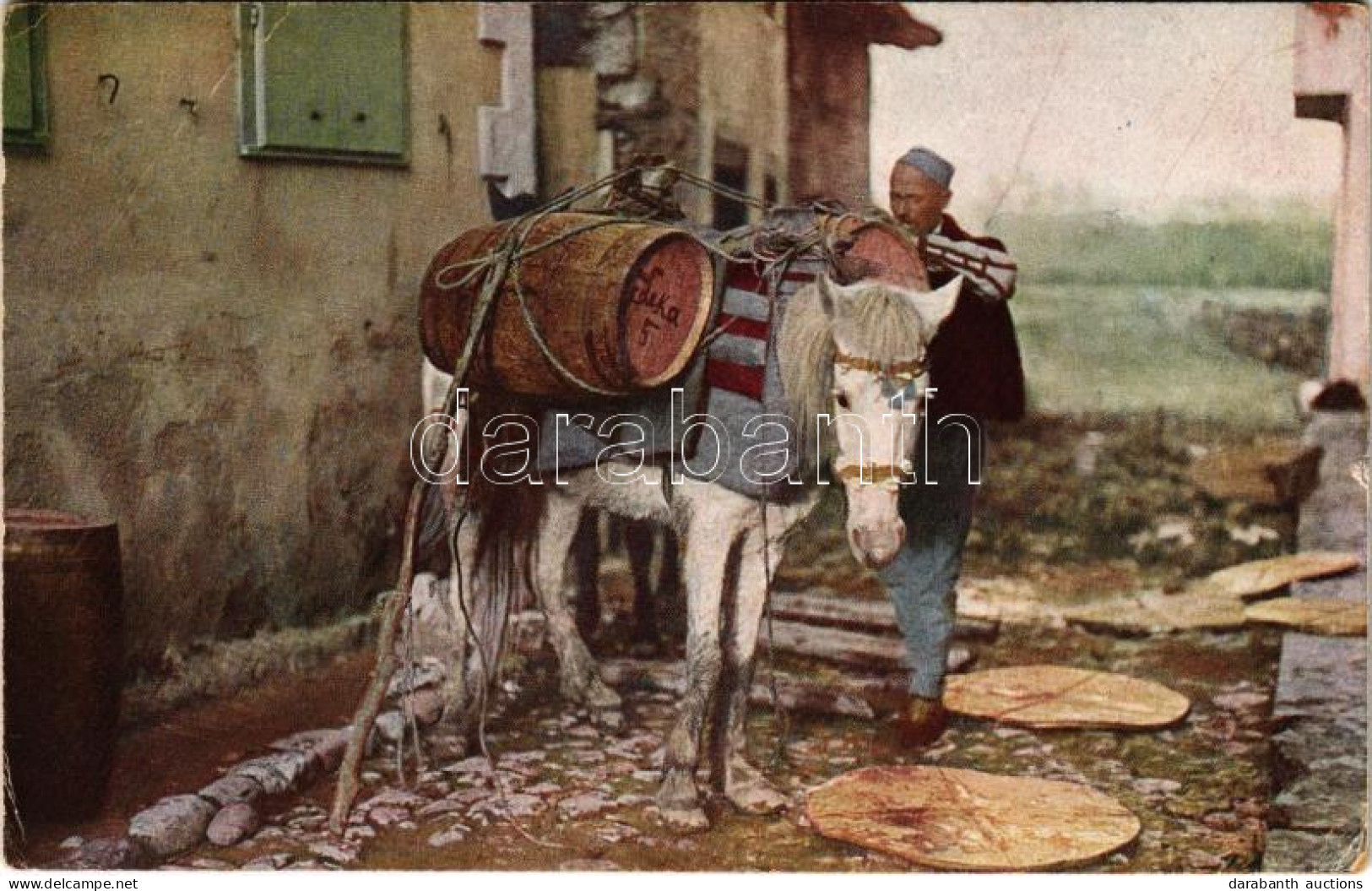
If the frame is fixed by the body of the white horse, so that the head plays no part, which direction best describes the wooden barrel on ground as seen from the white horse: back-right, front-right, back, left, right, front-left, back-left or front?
back-right

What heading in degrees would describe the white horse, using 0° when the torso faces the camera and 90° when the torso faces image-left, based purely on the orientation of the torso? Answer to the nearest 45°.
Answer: approximately 315°

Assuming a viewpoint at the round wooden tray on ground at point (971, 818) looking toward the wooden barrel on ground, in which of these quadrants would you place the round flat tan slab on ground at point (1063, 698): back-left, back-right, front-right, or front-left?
back-right

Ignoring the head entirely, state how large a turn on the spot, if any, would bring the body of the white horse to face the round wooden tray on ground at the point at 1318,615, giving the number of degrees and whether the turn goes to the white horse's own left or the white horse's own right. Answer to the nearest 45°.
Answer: approximately 90° to the white horse's own left

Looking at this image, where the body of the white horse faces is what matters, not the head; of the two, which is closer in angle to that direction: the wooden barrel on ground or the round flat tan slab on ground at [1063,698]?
the round flat tan slab on ground

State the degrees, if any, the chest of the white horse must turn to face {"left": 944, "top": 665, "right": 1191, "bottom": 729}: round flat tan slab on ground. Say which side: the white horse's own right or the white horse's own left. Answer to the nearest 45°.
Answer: approximately 90° to the white horse's own left

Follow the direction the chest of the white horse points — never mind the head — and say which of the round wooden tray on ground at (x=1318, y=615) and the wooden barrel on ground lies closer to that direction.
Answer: the round wooden tray on ground
